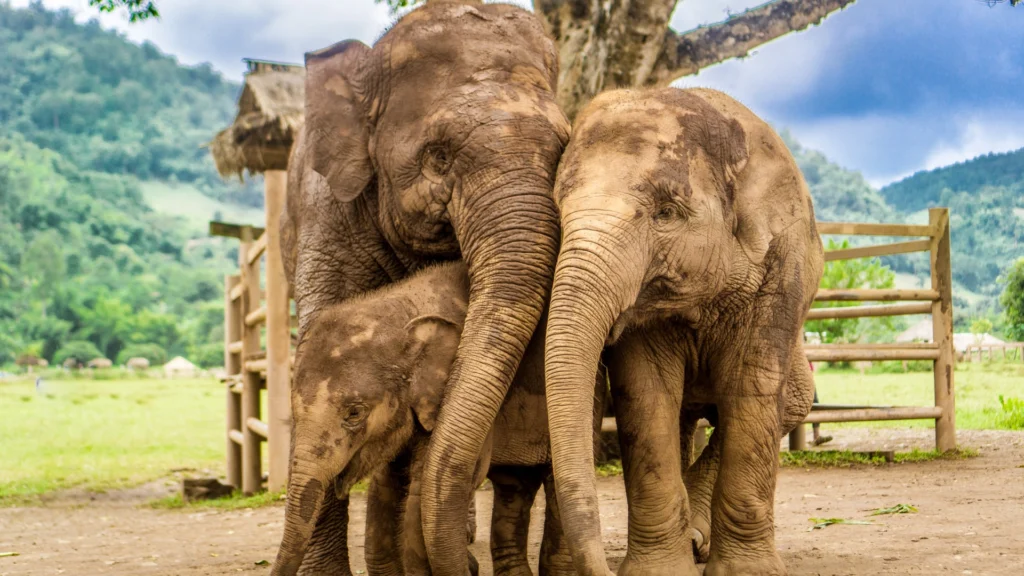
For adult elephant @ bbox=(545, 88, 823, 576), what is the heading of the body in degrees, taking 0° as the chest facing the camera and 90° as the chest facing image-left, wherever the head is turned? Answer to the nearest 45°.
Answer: approximately 45°

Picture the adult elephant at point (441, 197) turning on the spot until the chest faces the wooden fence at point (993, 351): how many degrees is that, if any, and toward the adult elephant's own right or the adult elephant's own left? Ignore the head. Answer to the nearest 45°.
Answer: approximately 90° to the adult elephant's own left

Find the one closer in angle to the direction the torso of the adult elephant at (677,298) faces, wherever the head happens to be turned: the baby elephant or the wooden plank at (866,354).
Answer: the baby elephant

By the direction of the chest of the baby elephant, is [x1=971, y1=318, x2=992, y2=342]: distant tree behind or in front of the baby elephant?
behind

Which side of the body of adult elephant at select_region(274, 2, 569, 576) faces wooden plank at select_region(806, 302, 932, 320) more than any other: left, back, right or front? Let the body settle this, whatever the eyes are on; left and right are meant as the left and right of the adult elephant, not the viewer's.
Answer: left

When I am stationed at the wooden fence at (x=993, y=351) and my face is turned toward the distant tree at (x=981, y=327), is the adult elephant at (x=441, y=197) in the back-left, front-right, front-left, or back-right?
back-left

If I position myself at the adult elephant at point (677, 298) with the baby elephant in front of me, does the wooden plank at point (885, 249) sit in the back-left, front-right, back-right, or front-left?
back-right

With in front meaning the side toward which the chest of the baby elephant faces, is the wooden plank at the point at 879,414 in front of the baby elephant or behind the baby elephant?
behind

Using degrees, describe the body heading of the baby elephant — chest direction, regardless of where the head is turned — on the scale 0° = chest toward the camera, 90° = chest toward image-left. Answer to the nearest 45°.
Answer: approximately 45°

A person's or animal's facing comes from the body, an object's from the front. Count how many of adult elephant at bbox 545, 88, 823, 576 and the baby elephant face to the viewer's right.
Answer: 0
